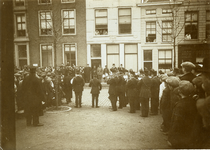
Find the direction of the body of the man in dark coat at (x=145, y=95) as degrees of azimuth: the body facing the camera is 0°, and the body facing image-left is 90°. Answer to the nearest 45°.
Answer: approximately 180°

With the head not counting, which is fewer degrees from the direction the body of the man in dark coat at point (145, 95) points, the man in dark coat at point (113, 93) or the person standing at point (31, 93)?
the man in dark coat

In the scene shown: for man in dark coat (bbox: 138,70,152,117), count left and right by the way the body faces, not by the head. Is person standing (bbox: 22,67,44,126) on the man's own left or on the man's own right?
on the man's own left
